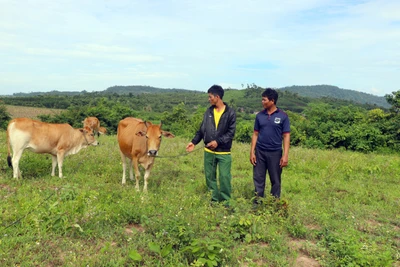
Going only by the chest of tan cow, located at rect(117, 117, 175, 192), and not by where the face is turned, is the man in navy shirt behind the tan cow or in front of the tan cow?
in front

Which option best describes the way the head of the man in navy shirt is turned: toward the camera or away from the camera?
toward the camera

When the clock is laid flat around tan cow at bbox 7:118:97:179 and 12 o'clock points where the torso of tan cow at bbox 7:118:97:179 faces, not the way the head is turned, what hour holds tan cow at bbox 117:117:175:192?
tan cow at bbox 117:117:175:192 is roughly at 1 o'clock from tan cow at bbox 7:118:97:179.

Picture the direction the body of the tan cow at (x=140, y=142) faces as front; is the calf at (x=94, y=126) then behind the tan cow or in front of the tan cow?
behind

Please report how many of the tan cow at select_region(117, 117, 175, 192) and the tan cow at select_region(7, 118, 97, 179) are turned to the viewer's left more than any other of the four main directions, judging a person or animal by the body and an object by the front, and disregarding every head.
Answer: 0

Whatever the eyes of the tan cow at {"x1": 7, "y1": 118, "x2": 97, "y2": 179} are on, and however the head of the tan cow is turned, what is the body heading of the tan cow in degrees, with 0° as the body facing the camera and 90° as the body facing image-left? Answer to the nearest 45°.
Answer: approximately 270°

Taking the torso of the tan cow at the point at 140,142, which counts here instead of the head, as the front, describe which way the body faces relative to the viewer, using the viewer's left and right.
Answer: facing the viewer and to the right of the viewer

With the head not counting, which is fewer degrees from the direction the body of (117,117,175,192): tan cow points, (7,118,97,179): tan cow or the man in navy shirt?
the man in navy shirt
